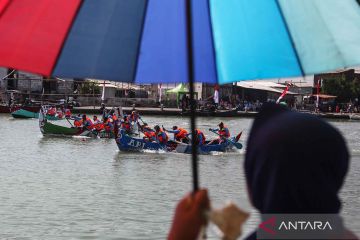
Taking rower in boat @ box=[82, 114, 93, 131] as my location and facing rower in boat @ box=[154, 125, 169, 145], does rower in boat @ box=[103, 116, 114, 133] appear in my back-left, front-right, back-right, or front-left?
front-left

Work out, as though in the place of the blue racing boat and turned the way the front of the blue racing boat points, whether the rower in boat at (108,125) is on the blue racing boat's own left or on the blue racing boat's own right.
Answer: on the blue racing boat's own right

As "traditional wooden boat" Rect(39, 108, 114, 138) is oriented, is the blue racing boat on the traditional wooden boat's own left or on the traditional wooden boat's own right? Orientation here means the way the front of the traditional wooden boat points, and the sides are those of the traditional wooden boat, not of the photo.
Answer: on the traditional wooden boat's own left

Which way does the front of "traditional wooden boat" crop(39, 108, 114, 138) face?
to the viewer's left

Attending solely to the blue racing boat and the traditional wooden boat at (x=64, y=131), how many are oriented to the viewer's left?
2

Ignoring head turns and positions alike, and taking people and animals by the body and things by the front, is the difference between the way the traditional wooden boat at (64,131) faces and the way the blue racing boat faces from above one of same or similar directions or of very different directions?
same or similar directions

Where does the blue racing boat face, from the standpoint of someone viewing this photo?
facing to the left of the viewer

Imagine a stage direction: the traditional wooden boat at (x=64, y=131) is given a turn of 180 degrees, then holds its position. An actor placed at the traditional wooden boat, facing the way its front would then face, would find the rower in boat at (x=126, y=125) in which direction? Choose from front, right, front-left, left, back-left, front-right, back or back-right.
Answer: front-right
